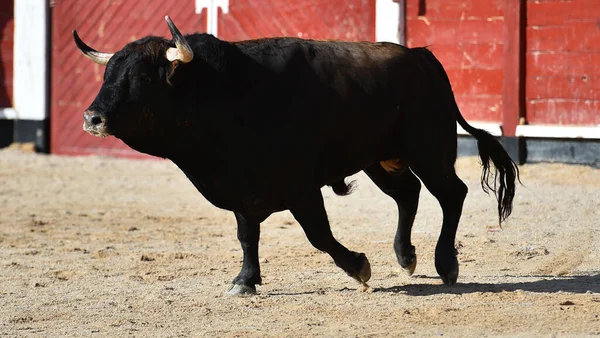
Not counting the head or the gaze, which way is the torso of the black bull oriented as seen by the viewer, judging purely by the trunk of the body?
to the viewer's left

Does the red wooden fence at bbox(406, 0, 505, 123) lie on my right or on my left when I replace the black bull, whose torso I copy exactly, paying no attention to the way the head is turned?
on my right

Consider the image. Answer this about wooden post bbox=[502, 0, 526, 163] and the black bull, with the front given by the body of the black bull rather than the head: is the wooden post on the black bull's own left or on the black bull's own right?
on the black bull's own right

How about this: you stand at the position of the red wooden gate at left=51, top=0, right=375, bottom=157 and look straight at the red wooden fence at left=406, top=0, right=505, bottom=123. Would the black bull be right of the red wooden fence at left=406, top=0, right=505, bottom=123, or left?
right

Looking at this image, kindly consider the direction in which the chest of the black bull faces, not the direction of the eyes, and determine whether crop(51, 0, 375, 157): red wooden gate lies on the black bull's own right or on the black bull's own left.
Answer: on the black bull's own right

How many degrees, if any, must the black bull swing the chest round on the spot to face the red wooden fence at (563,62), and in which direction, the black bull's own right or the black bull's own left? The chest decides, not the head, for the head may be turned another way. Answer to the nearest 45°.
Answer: approximately 135° to the black bull's own right
